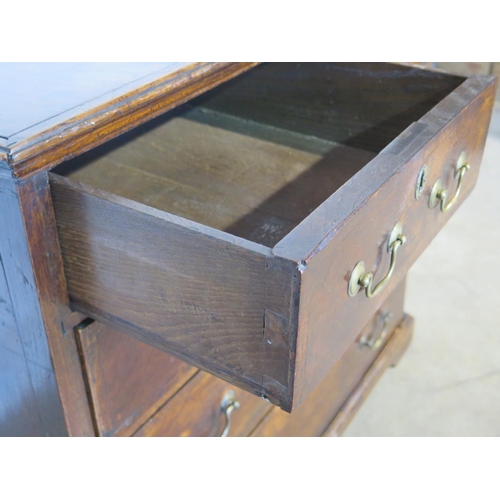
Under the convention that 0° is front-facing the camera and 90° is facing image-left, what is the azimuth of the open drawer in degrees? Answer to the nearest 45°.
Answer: approximately 315°
